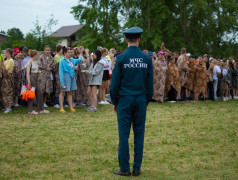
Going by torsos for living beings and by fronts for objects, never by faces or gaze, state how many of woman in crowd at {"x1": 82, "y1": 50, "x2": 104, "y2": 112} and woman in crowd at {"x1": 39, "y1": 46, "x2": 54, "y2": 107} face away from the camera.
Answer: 0

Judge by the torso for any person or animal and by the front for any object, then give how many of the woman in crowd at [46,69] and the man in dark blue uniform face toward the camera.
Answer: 1

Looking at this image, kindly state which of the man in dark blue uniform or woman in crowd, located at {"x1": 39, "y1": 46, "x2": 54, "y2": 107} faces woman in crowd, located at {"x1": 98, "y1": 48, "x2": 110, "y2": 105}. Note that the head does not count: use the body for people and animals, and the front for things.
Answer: the man in dark blue uniform

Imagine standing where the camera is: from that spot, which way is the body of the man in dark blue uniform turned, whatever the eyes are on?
away from the camera

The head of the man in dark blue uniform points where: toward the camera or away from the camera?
away from the camera

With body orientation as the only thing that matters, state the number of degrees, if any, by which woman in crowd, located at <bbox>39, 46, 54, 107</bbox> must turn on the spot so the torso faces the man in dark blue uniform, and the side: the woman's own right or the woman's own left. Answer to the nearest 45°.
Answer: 0° — they already face them

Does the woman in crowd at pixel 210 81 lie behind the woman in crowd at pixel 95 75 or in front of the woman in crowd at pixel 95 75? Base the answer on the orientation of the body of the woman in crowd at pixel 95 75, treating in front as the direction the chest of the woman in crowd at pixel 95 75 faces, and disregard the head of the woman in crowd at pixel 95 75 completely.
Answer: behind

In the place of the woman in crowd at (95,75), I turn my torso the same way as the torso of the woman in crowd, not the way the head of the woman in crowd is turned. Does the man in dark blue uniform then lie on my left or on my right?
on my left

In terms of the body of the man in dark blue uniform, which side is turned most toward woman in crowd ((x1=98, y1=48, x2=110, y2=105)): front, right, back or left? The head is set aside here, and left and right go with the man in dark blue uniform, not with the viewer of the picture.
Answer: front

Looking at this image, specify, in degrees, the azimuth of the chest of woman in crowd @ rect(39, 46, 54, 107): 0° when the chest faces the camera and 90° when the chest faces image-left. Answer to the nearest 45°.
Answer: approximately 0°

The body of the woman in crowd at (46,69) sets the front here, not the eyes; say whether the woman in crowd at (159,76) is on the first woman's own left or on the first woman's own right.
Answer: on the first woman's own left
